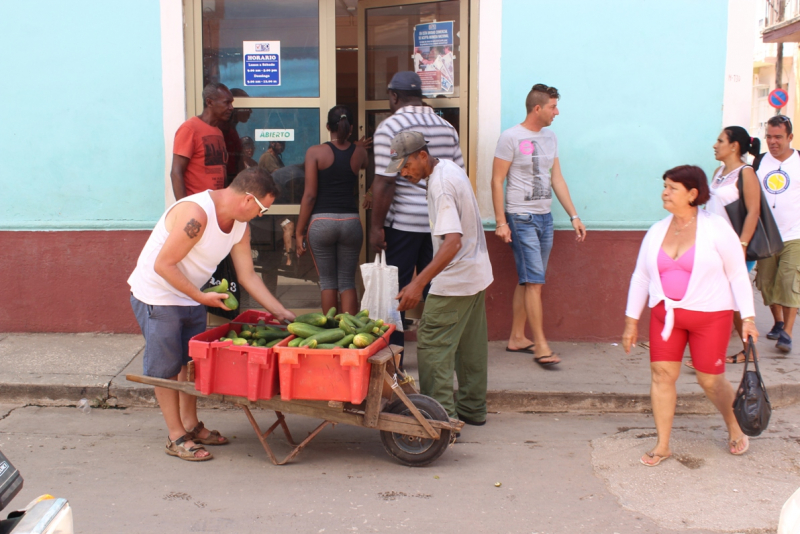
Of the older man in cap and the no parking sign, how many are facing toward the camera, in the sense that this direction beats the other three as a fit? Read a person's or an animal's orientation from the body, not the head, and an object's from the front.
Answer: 1

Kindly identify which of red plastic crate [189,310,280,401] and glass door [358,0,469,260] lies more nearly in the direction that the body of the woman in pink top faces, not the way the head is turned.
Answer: the red plastic crate

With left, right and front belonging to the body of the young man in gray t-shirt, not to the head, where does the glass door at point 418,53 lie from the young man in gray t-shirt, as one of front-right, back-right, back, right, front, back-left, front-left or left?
back

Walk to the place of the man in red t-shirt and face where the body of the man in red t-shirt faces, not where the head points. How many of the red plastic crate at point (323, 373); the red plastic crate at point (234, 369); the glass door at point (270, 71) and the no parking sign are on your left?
2

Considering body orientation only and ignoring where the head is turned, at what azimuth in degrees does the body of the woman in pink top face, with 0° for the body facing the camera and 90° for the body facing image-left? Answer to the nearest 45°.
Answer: approximately 45°

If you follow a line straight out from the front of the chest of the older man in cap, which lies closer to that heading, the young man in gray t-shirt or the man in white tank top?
the man in white tank top

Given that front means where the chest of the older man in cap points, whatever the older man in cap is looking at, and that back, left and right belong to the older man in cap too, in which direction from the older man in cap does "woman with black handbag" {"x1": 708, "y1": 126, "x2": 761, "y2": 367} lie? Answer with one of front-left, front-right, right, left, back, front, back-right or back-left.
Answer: back-right

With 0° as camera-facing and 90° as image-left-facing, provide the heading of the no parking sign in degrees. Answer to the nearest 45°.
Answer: approximately 0°

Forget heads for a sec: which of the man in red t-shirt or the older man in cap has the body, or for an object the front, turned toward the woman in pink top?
the man in red t-shirt

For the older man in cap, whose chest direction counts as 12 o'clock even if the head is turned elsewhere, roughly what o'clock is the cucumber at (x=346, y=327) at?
The cucumber is roughly at 11 o'clock from the older man in cap.
